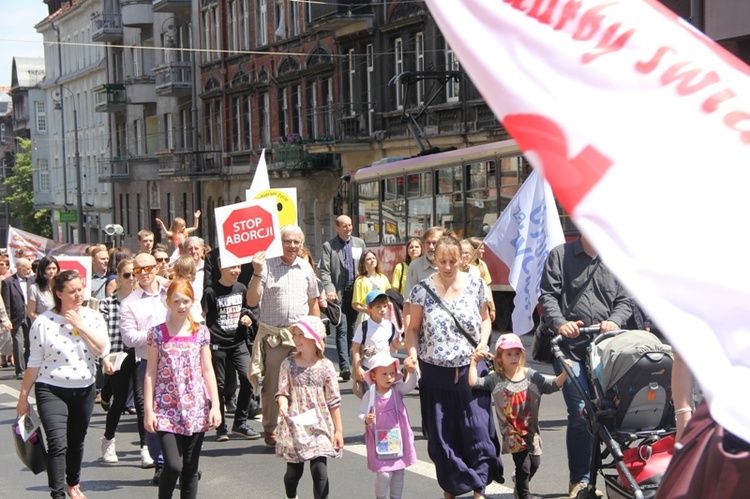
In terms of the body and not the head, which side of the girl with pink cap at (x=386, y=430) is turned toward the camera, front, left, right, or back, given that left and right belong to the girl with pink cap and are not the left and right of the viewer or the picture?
front

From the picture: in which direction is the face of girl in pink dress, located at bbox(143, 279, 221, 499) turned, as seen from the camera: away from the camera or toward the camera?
toward the camera

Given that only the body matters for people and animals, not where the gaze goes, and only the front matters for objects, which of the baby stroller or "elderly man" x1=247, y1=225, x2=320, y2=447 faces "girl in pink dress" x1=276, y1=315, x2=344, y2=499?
the elderly man

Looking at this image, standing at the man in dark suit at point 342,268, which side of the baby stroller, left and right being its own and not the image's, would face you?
back

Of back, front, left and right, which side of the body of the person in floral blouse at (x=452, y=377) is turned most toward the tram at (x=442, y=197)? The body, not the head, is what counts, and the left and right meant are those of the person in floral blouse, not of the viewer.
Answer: back

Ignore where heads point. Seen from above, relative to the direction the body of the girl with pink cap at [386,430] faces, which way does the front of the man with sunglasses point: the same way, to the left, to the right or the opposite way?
the same way

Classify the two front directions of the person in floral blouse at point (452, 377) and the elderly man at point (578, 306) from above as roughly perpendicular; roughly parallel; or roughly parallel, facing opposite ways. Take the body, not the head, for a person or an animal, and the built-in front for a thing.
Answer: roughly parallel

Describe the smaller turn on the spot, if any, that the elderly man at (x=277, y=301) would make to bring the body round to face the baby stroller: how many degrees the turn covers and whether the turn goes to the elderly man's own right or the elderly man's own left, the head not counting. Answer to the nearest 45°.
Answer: approximately 45° to the elderly man's own left

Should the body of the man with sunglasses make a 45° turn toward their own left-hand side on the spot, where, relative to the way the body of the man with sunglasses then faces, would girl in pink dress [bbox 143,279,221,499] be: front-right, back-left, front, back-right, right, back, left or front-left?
front-right

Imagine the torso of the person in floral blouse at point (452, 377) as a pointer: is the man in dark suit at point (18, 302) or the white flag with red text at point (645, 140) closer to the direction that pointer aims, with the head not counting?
the white flag with red text

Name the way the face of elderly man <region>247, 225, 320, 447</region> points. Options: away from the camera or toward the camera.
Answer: toward the camera

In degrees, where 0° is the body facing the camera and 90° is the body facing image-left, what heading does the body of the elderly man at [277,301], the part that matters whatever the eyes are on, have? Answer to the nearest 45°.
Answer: approximately 0°

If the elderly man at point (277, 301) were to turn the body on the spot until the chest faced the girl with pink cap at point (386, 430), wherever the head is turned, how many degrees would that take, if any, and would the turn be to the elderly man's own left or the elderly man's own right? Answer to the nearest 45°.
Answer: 0° — they already face them

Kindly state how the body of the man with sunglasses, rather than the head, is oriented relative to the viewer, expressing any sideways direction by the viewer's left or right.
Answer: facing the viewer
